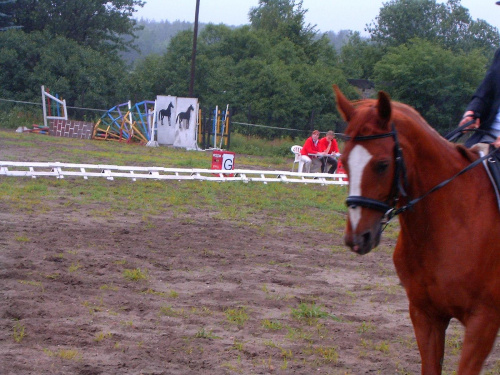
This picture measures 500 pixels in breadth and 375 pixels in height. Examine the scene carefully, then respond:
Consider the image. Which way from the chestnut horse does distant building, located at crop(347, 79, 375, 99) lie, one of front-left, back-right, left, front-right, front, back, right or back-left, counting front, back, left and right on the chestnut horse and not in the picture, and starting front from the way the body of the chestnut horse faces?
back-right

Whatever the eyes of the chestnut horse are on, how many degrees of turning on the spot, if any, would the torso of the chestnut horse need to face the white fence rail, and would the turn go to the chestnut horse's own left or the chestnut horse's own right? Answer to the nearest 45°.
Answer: approximately 90° to the chestnut horse's own right

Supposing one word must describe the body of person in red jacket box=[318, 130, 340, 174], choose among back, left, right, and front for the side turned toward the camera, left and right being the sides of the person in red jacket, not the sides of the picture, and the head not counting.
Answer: front

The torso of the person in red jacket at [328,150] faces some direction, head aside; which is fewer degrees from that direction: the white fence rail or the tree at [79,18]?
the white fence rail

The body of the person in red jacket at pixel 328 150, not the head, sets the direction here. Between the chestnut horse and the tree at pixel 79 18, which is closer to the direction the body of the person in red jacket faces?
the chestnut horse

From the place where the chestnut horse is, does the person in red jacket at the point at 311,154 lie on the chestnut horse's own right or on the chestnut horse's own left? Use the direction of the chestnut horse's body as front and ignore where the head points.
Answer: on the chestnut horse's own right

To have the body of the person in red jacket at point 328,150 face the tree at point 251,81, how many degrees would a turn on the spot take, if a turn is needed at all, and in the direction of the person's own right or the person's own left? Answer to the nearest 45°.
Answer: approximately 180°

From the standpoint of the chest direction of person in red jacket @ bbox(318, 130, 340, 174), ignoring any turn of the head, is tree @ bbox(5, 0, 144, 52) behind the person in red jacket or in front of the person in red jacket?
behind

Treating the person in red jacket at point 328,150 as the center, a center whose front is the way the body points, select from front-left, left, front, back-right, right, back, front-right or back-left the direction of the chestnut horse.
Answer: front

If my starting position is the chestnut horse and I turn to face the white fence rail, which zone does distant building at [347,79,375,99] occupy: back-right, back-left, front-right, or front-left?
front-right

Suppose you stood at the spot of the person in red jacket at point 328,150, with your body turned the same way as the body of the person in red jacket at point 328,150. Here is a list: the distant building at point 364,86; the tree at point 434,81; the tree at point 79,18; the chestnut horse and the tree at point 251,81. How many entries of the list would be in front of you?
1

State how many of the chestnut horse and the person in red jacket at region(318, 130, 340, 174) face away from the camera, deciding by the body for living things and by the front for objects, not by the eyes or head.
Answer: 0

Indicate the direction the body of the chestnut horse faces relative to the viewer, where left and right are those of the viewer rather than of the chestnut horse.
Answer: facing the viewer and to the left of the viewer
